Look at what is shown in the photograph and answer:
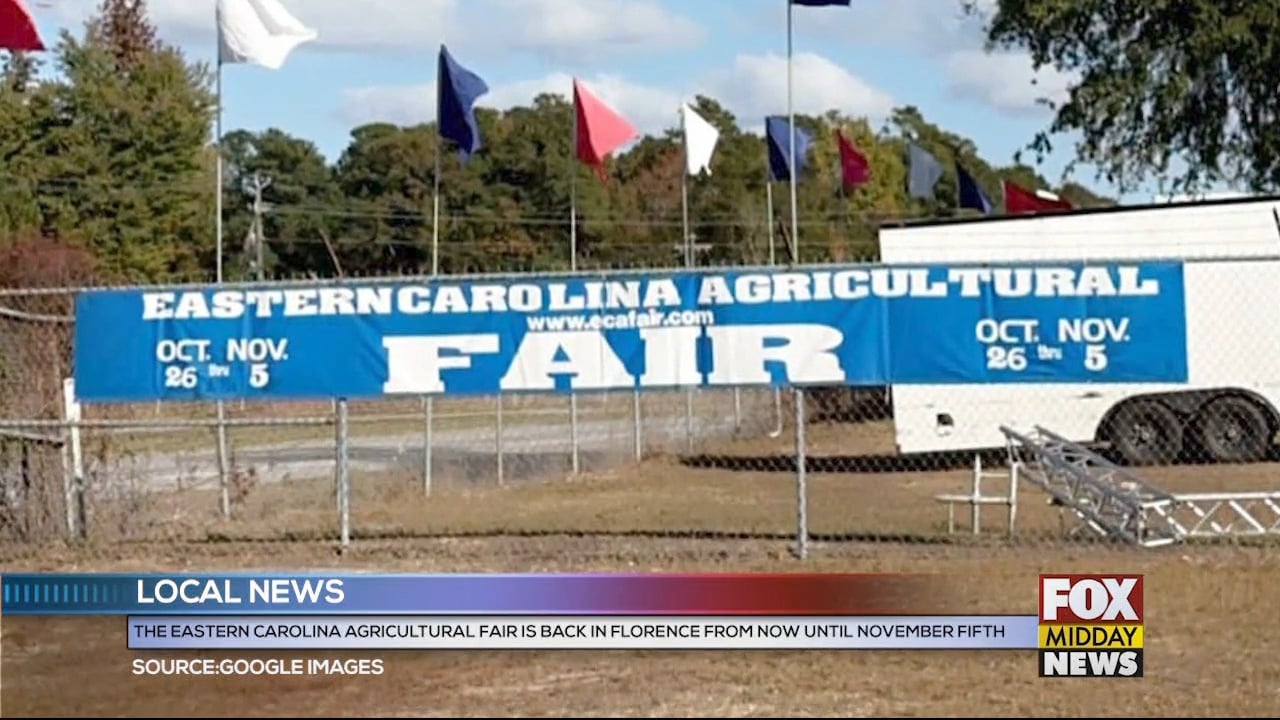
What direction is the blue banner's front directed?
toward the camera

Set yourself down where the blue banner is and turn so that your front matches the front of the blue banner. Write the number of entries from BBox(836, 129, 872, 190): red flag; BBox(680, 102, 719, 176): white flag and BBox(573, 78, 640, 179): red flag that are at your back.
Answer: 3

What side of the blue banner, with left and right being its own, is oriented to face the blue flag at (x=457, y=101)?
back

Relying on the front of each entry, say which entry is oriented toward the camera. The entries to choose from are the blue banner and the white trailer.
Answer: the blue banner

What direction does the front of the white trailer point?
to the viewer's left

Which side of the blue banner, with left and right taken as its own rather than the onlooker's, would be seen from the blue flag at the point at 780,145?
back

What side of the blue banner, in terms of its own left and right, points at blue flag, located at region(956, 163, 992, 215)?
back

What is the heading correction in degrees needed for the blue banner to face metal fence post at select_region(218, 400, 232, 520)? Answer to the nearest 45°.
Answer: approximately 135° to its right

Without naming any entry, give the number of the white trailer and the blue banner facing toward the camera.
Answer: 1

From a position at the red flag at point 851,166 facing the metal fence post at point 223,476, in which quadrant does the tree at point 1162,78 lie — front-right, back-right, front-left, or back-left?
front-left

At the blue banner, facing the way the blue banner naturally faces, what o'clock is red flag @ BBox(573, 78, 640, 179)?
The red flag is roughly at 6 o'clock from the blue banner.

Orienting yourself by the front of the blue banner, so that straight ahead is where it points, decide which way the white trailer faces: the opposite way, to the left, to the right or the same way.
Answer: to the right

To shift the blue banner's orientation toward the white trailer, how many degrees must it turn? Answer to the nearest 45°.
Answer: approximately 135° to its left
